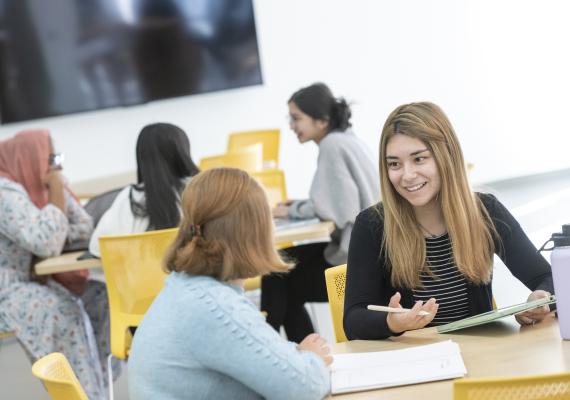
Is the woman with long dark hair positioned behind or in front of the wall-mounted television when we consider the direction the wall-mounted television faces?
in front

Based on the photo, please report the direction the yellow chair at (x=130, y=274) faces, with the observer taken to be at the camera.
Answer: facing away from the viewer

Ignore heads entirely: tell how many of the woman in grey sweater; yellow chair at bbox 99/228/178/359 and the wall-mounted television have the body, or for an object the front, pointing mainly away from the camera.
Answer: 1

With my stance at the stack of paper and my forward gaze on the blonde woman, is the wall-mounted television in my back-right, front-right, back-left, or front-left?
front-left

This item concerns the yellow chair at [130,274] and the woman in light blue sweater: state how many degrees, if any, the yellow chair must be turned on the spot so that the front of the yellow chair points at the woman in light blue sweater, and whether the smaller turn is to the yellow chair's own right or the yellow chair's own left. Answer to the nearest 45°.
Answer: approximately 180°

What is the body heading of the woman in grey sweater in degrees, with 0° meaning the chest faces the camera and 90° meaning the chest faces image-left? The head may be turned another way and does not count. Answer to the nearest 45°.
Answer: approximately 90°

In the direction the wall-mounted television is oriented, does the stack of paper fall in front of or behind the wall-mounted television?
in front

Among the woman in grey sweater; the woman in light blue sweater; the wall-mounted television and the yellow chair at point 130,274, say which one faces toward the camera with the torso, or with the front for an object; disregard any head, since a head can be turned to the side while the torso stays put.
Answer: the wall-mounted television

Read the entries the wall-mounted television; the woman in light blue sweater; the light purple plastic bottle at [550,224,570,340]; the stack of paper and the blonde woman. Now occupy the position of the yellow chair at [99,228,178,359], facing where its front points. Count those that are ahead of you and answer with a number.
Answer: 1

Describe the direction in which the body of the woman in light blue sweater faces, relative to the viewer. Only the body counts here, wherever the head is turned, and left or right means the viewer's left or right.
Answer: facing away from the viewer and to the right of the viewer

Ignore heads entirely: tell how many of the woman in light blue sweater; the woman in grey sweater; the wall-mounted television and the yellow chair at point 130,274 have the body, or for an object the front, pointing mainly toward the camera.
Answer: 1

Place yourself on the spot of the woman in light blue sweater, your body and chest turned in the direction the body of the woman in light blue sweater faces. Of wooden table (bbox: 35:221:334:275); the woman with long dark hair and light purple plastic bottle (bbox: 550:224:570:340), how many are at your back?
0

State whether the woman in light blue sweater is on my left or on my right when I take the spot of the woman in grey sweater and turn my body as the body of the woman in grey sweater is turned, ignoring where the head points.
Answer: on my left

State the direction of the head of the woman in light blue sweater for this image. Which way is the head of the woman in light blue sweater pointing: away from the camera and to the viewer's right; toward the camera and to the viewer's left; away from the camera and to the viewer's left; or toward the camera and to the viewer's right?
away from the camera and to the viewer's right

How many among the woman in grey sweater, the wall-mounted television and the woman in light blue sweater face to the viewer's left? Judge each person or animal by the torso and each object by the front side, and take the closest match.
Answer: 1

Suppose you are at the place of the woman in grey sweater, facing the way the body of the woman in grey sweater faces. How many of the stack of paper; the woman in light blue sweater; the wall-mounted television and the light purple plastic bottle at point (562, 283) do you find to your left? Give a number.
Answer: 3

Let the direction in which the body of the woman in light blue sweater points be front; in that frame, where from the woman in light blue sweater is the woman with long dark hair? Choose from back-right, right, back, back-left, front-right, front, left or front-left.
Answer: front-left

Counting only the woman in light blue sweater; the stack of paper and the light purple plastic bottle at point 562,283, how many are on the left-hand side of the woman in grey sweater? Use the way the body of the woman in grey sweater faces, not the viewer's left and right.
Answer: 3

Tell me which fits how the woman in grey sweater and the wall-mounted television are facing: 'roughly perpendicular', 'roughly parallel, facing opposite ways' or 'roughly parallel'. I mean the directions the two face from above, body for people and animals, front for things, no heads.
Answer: roughly perpendicular

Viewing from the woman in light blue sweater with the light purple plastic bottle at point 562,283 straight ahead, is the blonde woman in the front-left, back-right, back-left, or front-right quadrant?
front-left

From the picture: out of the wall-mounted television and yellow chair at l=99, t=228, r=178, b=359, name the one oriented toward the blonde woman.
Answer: the wall-mounted television

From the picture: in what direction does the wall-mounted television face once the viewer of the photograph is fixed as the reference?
facing the viewer
